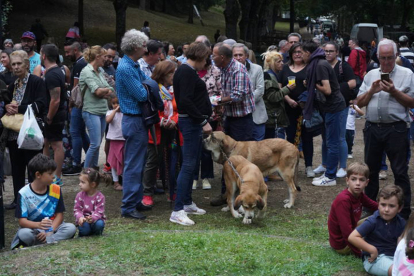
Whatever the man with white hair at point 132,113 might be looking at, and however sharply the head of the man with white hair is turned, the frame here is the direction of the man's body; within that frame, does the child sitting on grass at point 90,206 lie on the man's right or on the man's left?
on the man's right

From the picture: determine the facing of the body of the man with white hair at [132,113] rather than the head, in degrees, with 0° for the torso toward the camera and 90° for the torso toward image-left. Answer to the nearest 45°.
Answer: approximately 270°

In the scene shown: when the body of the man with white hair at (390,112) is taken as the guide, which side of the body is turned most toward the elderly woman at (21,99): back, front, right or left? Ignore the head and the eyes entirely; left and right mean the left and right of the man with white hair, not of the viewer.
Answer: right

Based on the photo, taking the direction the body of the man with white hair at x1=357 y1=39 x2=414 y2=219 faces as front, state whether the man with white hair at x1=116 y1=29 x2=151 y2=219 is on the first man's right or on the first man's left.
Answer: on the first man's right

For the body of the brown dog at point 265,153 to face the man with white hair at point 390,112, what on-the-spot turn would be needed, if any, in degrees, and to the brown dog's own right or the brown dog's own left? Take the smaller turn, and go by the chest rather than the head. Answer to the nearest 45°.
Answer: approximately 135° to the brown dog's own left

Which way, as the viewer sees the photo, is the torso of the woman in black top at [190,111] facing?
to the viewer's right

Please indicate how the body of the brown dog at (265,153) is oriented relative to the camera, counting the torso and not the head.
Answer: to the viewer's left
